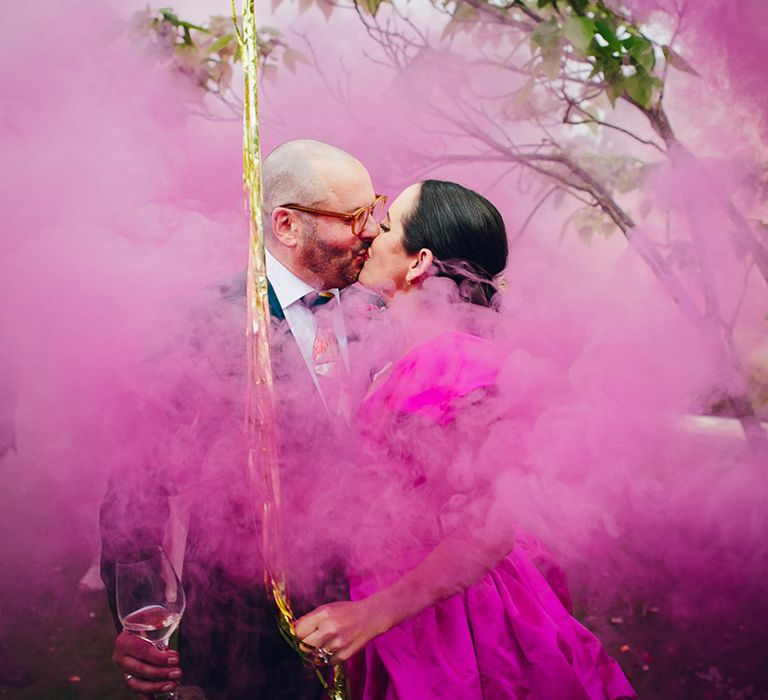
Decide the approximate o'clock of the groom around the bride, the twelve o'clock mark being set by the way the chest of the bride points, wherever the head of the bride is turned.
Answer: The groom is roughly at 1 o'clock from the bride.

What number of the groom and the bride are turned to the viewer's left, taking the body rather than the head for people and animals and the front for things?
1

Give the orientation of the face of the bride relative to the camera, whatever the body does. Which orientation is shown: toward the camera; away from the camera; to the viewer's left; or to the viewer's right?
to the viewer's left

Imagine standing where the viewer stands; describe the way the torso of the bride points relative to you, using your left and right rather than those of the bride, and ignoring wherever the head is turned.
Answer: facing to the left of the viewer

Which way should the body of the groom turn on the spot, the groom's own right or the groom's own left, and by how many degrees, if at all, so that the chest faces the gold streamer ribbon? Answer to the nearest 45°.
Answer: approximately 45° to the groom's own right

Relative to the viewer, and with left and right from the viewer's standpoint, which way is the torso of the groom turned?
facing the viewer and to the right of the viewer

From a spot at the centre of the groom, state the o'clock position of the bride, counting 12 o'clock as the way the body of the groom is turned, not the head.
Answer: The bride is roughly at 12 o'clock from the groom.
